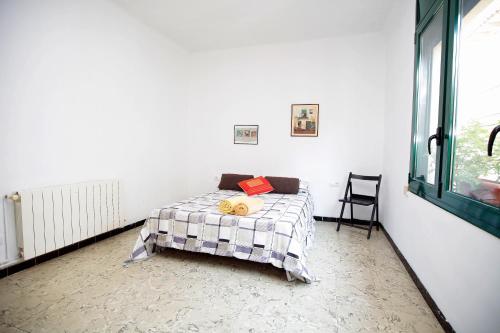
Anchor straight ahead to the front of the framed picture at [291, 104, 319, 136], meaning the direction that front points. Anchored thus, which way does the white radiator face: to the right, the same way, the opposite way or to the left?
to the left

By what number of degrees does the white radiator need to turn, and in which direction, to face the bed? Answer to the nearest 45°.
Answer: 0° — it already faces it

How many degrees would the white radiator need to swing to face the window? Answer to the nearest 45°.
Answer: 0° — it already faces it

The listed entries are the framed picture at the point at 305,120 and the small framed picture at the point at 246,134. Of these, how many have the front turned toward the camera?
2

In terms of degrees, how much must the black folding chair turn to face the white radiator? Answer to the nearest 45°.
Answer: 0° — it already faces it

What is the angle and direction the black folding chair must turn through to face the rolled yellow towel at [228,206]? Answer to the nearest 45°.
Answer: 0° — it already faces it

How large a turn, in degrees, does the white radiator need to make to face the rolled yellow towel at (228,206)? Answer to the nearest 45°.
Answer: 0° — it already faces it

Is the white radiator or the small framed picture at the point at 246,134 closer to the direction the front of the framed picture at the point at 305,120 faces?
the white radiator

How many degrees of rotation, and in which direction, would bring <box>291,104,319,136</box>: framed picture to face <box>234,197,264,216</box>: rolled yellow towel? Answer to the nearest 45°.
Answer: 0° — it already faces it
